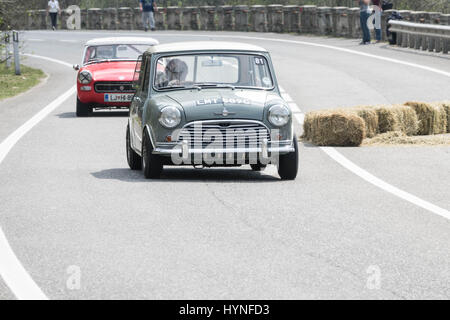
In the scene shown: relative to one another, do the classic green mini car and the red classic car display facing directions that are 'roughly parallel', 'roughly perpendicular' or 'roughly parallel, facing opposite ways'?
roughly parallel

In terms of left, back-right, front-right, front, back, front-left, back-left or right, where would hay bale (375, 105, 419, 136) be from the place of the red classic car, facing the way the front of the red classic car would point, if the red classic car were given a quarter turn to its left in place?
front-right

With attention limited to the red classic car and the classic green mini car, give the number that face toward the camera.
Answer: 2

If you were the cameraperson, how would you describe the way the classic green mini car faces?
facing the viewer

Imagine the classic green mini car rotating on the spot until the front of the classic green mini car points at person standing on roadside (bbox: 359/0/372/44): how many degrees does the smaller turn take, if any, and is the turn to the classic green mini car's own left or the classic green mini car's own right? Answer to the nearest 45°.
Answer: approximately 180°

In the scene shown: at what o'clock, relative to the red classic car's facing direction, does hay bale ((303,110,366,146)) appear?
The hay bale is roughly at 11 o'clock from the red classic car.

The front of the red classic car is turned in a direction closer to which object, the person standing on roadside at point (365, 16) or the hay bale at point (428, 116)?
the hay bale

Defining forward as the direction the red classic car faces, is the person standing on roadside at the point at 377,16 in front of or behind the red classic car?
behind

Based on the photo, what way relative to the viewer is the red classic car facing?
toward the camera

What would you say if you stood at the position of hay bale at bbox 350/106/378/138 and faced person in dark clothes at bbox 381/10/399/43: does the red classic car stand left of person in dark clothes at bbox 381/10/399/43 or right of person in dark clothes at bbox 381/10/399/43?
left
